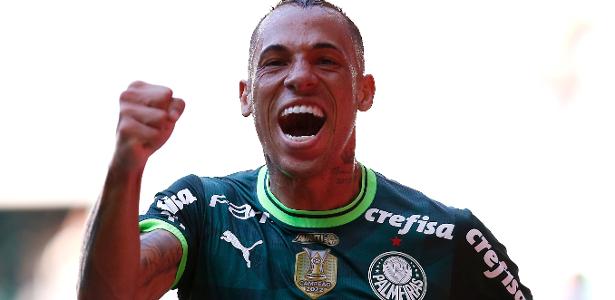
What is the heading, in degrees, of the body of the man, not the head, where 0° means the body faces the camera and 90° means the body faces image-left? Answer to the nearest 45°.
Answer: approximately 0°
